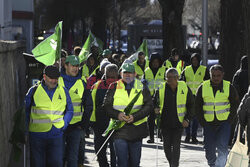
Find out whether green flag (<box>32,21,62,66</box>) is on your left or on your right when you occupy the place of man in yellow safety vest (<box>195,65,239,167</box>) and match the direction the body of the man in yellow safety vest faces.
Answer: on your right

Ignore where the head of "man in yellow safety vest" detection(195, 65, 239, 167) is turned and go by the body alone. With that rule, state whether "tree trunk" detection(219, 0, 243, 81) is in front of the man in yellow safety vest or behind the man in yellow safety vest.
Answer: behind

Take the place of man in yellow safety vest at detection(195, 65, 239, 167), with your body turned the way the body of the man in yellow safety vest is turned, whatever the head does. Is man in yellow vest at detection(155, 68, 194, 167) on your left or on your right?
on your right

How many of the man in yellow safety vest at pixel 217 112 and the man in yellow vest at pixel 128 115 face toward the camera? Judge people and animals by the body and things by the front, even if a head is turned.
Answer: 2

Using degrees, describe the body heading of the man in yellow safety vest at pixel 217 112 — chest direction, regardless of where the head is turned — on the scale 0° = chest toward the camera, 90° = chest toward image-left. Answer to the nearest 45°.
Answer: approximately 0°

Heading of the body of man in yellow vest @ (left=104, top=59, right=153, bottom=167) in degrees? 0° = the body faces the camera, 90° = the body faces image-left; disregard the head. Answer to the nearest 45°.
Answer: approximately 0°
